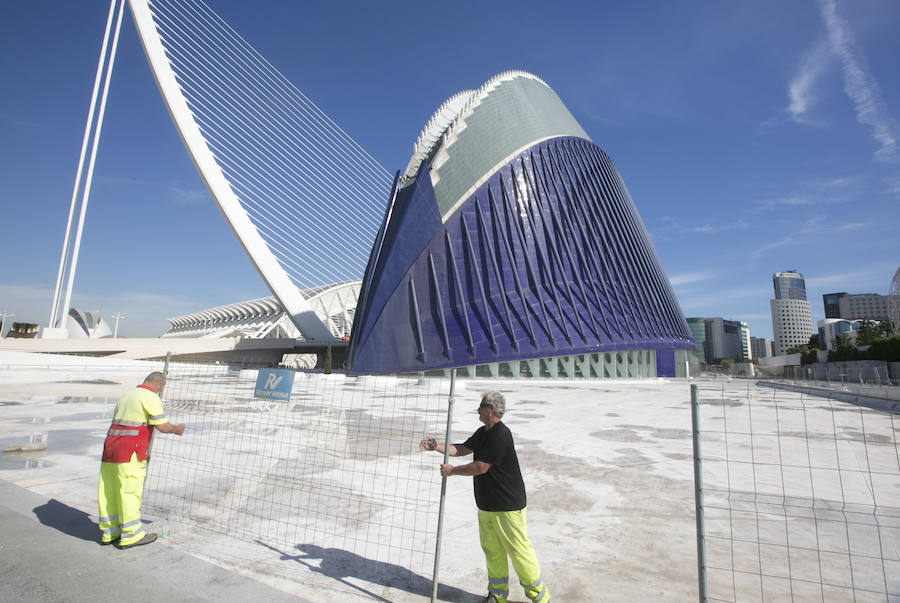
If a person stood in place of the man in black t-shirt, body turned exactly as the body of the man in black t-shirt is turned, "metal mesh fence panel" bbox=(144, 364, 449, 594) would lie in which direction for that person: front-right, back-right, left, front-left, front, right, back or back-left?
front-right

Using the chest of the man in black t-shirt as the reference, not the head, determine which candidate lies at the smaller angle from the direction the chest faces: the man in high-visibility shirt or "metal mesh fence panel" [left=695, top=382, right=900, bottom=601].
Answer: the man in high-visibility shirt

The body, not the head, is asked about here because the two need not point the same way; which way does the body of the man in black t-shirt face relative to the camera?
to the viewer's left

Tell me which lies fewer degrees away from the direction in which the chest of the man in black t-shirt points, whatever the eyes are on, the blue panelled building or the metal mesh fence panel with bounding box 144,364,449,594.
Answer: the metal mesh fence panel

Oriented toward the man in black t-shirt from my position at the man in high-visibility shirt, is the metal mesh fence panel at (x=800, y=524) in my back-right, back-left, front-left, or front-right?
front-left

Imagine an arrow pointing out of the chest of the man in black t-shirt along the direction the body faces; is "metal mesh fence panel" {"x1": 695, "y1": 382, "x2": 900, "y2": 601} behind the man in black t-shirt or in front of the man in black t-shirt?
behind

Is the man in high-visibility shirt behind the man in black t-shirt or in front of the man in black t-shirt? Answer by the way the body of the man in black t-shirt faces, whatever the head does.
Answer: in front

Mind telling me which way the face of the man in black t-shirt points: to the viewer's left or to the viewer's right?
to the viewer's left

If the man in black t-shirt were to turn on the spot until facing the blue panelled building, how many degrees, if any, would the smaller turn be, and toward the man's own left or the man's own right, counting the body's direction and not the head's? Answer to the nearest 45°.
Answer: approximately 90° to the man's own right
